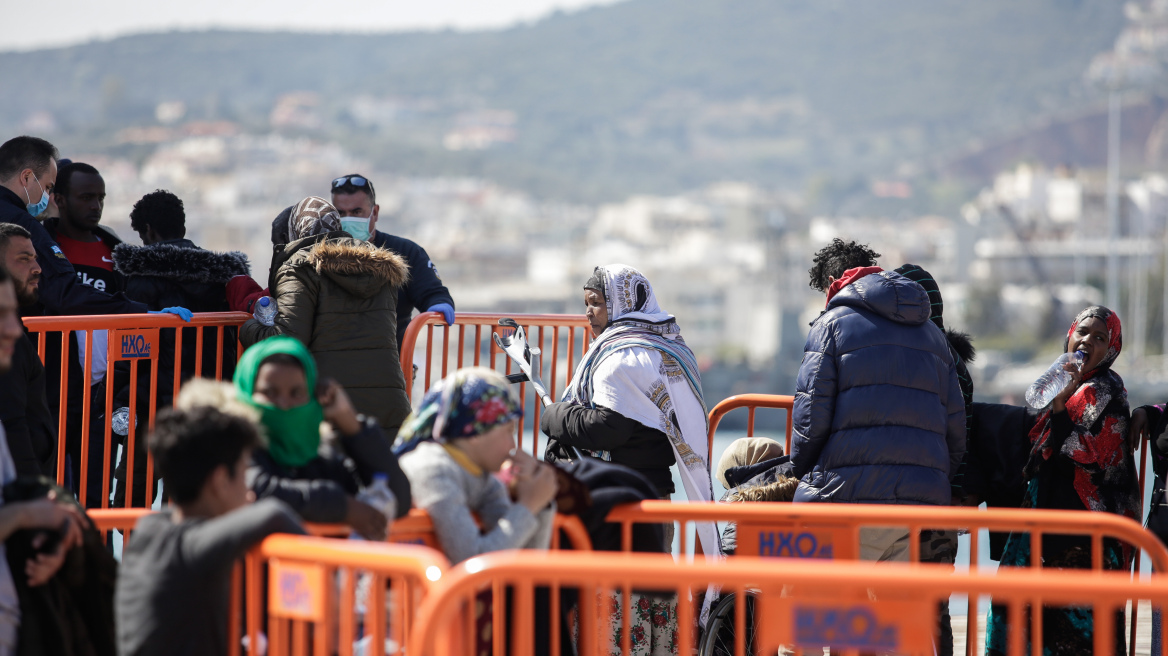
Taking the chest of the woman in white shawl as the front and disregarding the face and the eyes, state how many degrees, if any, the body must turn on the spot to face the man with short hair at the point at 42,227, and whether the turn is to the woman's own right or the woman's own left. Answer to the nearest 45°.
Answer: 0° — they already face them

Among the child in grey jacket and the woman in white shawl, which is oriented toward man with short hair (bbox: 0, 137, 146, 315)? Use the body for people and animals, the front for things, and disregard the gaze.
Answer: the woman in white shawl

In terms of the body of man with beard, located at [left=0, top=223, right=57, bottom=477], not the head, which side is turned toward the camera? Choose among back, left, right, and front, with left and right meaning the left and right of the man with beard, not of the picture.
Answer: right

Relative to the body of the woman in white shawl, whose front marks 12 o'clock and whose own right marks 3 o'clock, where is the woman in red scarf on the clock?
The woman in red scarf is roughly at 6 o'clock from the woman in white shawl.

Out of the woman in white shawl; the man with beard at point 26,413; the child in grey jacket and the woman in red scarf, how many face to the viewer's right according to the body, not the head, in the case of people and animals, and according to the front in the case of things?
2

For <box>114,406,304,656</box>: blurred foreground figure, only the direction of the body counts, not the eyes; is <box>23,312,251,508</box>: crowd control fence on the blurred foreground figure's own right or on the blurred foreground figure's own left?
on the blurred foreground figure's own left

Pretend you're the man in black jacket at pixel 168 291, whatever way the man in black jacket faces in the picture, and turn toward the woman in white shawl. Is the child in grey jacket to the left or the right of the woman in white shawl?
right

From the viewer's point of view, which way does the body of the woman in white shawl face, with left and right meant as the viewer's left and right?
facing to the left of the viewer

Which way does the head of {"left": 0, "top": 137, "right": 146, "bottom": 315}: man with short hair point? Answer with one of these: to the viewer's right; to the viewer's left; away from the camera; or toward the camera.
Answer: to the viewer's right

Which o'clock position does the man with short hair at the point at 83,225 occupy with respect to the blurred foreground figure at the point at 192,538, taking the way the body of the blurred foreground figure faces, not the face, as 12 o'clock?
The man with short hair is roughly at 10 o'clock from the blurred foreground figure.

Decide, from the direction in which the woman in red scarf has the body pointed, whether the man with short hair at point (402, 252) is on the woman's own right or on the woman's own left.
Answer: on the woman's own right

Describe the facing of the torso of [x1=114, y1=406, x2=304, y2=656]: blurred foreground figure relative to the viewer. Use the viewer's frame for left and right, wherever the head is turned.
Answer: facing away from the viewer and to the right of the viewer

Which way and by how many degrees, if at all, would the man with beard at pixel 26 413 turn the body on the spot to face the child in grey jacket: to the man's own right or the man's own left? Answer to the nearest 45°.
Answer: approximately 45° to the man's own right

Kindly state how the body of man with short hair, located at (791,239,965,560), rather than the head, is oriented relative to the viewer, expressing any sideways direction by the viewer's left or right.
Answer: facing away from the viewer and to the left of the viewer

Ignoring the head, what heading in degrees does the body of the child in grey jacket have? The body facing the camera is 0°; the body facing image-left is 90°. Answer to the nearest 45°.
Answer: approximately 270°

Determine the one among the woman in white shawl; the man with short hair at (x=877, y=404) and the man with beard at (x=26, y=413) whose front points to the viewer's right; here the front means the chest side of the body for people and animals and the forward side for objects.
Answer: the man with beard
